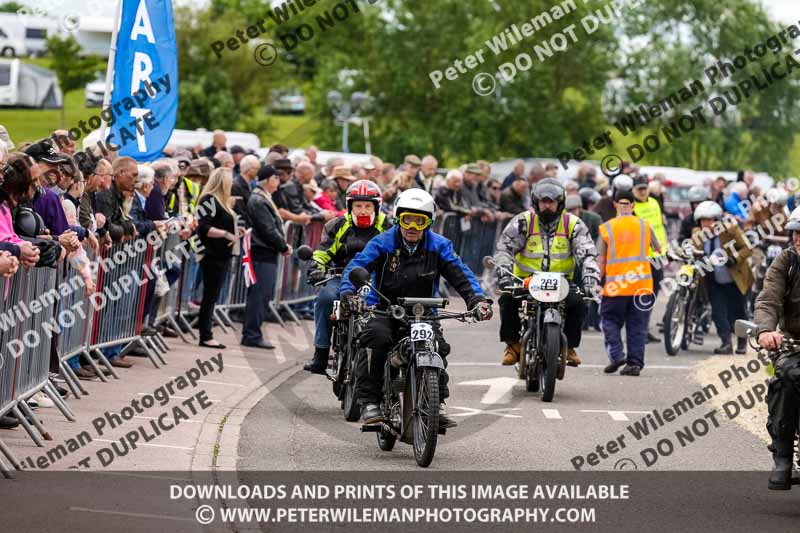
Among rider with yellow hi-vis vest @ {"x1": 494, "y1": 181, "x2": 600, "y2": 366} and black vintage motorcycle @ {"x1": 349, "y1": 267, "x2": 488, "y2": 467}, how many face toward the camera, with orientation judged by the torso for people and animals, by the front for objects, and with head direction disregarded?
2

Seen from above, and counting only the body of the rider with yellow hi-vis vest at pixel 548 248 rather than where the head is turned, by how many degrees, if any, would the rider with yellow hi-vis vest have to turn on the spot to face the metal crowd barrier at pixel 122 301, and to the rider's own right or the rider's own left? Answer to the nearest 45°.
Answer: approximately 90° to the rider's own right

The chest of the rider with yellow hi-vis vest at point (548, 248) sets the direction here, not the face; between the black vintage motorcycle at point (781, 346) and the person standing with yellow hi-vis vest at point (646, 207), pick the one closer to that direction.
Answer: the black vintage motorcycle

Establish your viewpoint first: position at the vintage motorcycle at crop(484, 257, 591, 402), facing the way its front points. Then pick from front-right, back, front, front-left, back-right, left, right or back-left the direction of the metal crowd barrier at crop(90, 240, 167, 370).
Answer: right

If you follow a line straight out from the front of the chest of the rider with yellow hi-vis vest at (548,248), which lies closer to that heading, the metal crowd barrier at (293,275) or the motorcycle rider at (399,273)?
the motorcycle rider

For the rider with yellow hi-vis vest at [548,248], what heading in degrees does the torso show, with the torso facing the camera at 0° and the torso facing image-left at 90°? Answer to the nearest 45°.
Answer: approximately 0°

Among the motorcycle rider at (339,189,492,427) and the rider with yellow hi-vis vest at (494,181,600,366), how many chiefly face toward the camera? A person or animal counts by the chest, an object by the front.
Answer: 2
